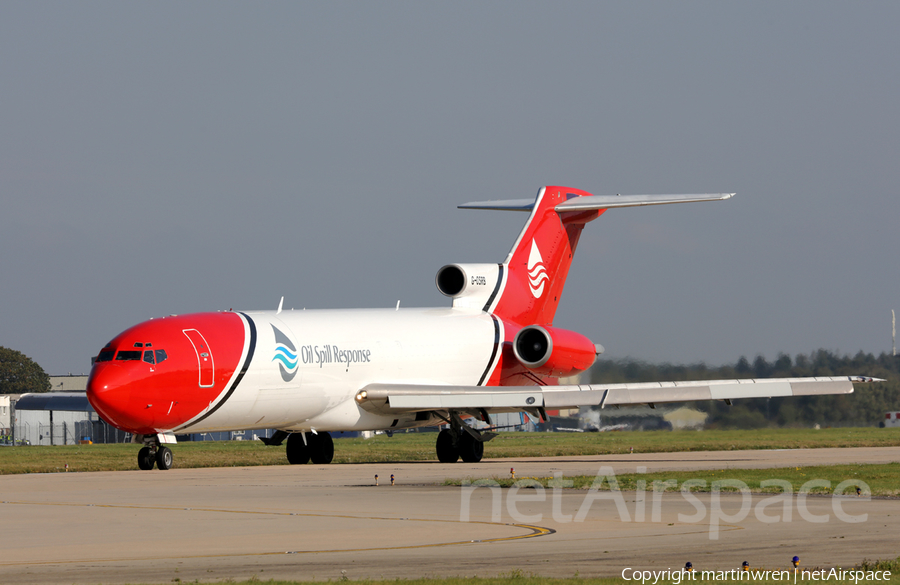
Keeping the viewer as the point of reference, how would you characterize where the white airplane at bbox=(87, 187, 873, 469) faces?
facing the viewer and to the left of the viewer
